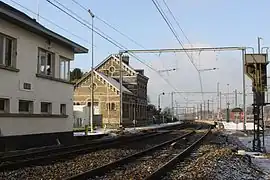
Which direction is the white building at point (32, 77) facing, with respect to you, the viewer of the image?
facing the viewer and to the right of the viewer
